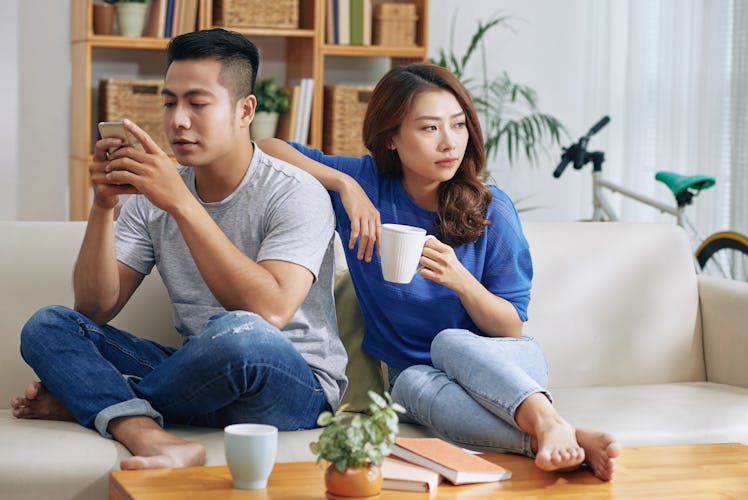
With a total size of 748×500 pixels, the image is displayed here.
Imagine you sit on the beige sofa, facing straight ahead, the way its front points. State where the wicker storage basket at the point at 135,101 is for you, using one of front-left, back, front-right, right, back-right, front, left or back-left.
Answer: back-right

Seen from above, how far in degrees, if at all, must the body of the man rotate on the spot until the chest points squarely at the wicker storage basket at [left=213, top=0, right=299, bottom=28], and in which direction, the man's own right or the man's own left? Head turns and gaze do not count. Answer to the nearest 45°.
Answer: approximately 135° to the man's own right

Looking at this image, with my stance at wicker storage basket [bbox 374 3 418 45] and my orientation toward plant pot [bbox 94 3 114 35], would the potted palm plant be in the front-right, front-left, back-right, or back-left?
back-right

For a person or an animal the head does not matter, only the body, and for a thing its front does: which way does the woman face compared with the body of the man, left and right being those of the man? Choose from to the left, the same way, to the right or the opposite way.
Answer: to the left

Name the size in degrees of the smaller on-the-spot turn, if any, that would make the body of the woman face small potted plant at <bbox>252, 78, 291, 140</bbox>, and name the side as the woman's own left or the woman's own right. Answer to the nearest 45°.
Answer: approximately 135° to the woman's own left

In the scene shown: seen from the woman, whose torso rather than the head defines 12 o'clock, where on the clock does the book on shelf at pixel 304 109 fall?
The book on shelf is roughly at 7 o'clock from the woman.

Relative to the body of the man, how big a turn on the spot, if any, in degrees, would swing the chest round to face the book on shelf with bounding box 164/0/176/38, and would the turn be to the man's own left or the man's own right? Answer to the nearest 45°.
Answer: approximately 135° to the man's own right

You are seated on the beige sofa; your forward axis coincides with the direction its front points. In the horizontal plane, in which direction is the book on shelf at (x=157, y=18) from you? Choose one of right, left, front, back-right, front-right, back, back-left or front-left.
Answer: back-right

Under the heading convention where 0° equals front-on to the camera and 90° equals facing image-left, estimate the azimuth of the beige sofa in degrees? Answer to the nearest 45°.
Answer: approximately 0°

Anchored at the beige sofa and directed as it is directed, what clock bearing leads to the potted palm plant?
The potted palm plant is roughly at 6 o'clock from the beige sofa.

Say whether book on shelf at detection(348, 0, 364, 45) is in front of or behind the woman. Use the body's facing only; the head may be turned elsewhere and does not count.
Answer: behind

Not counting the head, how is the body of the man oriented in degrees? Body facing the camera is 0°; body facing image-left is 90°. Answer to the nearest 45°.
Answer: approximately 45°

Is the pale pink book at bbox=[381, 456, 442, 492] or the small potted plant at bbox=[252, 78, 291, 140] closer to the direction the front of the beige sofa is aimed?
the pale pink book

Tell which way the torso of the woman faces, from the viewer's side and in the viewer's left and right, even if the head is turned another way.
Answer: facing the viewer and to the right of the viewer

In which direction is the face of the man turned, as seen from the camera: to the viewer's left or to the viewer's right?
to the viewer's left
